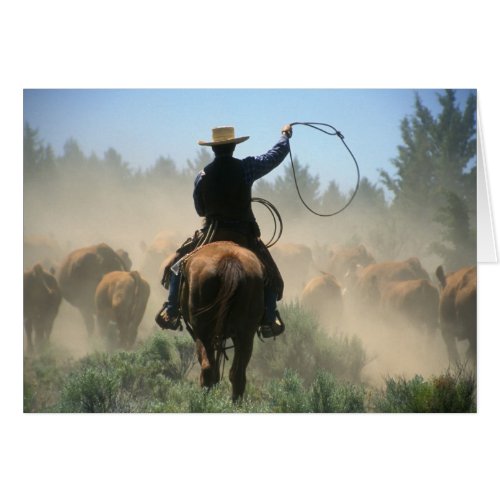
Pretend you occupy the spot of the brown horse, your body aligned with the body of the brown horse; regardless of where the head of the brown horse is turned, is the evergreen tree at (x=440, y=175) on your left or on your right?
on your right

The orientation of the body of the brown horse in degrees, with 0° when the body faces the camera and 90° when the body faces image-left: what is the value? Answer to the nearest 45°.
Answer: approximately 180°

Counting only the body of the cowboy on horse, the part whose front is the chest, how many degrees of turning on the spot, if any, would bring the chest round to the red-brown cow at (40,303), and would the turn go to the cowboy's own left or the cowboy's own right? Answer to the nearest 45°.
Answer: approximately 45° to the cowboy's own left

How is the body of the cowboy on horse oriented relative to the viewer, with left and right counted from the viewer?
facing away from the viewer

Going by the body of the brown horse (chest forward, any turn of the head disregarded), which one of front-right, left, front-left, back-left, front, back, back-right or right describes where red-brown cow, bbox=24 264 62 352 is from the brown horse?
front-left

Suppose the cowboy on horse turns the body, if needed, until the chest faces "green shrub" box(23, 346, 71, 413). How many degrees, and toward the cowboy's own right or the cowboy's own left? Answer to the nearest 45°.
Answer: approximately 45° to the cowboy's own left

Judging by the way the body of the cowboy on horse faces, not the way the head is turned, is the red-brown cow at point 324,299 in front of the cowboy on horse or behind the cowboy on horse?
in front
